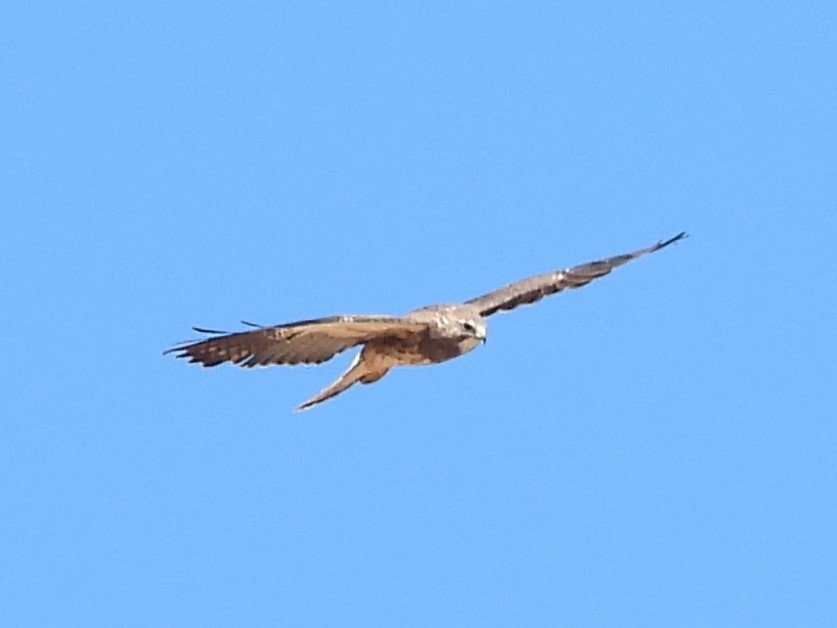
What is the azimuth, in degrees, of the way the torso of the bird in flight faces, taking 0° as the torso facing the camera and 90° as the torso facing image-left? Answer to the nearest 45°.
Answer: approximately 315°
